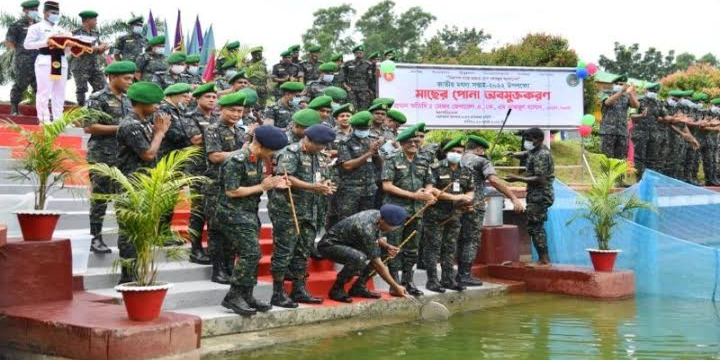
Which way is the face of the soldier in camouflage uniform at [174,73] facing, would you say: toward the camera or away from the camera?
toward the camera

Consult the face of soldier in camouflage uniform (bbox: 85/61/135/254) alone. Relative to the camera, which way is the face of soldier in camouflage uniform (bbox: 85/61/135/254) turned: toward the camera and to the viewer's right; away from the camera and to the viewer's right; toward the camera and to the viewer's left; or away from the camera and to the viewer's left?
toward the camera and to the viewer's right

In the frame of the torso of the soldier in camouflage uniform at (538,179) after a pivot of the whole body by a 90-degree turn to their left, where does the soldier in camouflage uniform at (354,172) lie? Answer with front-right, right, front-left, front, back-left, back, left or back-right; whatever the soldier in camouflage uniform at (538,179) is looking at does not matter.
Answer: front-right

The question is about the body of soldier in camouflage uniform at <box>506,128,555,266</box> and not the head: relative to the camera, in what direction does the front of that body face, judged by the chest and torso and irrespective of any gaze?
to the viewer's left

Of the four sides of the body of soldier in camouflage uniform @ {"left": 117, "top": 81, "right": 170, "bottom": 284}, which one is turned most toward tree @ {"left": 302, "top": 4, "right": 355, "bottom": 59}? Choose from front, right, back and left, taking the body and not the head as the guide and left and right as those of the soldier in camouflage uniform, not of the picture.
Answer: left

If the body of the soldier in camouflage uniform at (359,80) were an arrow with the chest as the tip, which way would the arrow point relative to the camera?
toward the camera

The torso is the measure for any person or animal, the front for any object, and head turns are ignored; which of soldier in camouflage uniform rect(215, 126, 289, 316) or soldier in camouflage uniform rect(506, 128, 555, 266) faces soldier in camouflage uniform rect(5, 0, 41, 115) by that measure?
soldier in camouflage uniform rect(506, 128, 555, 266)

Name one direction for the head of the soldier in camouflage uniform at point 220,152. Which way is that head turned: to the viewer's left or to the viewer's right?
to the viewer's right

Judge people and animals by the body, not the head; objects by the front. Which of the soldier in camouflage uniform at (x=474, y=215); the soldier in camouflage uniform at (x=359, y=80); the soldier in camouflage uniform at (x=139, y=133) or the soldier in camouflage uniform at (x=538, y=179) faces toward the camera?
the soldier in camouflage uniform at (x=359, y=80)

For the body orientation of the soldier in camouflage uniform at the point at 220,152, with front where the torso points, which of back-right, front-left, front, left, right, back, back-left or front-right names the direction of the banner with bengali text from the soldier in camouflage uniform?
left

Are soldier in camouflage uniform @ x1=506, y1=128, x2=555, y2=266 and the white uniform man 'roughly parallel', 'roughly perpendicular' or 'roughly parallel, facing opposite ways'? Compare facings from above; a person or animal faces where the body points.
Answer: roughly parallel, facing opposite ways

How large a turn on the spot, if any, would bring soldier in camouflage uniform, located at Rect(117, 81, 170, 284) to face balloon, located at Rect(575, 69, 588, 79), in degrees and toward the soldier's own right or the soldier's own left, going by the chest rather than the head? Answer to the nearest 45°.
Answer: approximately 45° to the soldier's own left

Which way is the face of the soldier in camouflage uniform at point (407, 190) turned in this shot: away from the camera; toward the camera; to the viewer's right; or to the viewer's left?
toward the camera

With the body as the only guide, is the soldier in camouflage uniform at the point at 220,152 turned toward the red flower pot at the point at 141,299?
no

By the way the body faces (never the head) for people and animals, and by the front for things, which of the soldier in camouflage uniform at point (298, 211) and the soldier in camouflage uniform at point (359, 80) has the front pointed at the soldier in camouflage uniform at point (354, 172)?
the soldier in camouflage uniform at point (359, 80)

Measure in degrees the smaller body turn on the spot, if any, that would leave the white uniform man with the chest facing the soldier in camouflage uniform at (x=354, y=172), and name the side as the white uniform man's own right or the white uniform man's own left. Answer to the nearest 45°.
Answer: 0° — they already face them

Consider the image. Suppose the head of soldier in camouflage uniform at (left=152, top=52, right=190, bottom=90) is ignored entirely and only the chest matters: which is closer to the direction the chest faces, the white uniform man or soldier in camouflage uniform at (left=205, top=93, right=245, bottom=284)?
the soldier in camouflage uniform

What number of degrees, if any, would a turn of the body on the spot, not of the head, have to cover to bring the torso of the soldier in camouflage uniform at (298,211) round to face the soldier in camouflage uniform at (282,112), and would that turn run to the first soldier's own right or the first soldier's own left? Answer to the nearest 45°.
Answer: approximately 135° to the first soldier's own left
